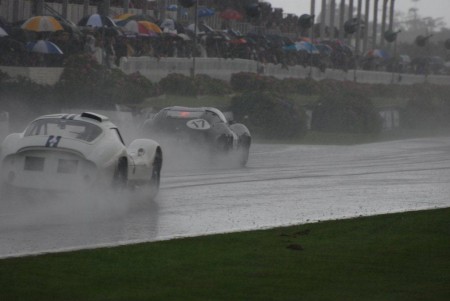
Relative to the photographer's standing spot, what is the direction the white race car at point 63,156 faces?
facing away from the viewer and to the right of the viewer

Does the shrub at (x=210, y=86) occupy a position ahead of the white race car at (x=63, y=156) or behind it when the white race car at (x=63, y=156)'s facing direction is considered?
ahead

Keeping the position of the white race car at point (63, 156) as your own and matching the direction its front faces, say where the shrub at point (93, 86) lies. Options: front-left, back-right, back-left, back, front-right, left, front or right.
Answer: front-left

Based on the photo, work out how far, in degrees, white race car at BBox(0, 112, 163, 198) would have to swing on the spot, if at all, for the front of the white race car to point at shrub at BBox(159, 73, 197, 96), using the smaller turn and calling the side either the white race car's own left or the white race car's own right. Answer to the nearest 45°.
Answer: approximately 45° to the white race car's own left

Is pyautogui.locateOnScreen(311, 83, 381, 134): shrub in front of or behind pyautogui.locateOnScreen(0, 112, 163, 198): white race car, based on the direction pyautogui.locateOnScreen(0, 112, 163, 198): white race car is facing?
in front

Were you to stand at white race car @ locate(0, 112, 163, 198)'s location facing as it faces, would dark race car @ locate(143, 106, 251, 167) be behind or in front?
in front
